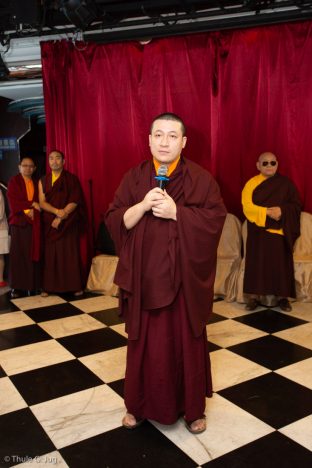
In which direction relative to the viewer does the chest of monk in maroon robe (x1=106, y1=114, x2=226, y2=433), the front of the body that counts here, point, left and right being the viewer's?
facing the viewer

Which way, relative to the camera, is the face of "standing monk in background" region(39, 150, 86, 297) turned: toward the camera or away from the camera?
toward the camera

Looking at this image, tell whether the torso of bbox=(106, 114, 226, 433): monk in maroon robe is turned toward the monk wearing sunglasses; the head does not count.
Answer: no

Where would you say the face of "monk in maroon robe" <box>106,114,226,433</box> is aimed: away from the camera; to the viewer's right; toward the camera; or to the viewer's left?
toward the camera

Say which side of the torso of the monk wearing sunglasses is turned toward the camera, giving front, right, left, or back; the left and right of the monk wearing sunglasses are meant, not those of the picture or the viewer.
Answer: front

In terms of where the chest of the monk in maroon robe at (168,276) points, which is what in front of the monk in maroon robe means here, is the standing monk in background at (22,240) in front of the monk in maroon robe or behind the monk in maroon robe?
behind

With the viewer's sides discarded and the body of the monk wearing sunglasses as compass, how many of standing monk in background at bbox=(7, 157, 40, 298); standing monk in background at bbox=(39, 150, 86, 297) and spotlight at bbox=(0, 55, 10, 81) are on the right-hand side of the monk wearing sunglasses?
3

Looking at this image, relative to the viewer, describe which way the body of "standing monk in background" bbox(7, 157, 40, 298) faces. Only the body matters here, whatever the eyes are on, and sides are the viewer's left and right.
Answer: facing the viewer and to the right of the viewer

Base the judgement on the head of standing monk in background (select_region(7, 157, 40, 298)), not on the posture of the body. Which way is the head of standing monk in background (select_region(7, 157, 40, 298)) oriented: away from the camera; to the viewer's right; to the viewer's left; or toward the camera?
toward the camera

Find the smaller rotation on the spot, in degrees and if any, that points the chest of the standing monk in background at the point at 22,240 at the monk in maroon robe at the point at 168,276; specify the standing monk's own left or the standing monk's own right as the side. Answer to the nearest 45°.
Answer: approximately 45° to the standing monk's own right

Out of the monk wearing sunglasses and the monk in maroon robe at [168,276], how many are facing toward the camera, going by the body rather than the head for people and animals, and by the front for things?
2
